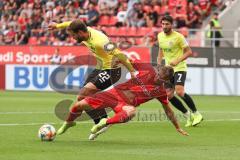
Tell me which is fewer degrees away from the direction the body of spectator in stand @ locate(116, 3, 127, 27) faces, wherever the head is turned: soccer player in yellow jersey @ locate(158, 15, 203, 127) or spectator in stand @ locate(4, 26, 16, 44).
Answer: the soccer player in yellow jersey

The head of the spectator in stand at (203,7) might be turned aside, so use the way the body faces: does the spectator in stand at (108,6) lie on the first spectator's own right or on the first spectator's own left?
on the first spectator's own right

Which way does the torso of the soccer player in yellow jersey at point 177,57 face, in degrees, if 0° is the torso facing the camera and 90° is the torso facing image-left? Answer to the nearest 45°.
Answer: approximately 45°

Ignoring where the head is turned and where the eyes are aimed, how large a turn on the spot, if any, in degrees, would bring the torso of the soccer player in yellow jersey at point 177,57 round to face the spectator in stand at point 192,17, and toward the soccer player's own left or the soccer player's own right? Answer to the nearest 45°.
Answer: approximately 135° to the soccer player's own right

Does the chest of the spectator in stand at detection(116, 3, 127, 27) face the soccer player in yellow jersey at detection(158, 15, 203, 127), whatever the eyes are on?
yes

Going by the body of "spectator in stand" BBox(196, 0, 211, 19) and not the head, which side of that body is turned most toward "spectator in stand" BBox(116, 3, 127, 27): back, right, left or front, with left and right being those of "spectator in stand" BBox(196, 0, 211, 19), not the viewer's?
right

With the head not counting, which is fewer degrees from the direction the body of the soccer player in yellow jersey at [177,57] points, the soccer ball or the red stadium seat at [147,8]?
the soccer ball

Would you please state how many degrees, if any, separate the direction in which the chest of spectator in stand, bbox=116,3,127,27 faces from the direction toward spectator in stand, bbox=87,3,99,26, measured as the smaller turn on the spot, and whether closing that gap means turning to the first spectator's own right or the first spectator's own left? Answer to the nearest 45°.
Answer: approximately 90° to the first spectator's own right

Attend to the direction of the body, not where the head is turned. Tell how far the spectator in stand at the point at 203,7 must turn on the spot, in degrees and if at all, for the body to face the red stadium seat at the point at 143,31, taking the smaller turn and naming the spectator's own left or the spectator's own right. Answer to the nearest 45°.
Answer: approximately 90° to the spectator's own right

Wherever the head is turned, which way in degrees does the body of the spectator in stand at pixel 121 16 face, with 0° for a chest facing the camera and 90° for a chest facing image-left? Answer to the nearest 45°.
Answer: approximately 0°
